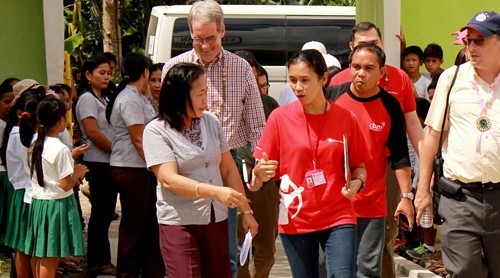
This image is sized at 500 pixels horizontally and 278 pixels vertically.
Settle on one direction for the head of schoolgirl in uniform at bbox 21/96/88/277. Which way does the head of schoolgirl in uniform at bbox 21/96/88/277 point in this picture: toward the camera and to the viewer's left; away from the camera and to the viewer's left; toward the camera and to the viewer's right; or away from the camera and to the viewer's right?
away from the camera and to the viewer's right

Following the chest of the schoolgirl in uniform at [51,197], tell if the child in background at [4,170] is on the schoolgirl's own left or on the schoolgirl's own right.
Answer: on the schoolgirl's own left

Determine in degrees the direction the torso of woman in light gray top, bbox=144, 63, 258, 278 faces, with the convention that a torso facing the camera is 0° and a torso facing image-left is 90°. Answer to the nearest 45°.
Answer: approximately 315°

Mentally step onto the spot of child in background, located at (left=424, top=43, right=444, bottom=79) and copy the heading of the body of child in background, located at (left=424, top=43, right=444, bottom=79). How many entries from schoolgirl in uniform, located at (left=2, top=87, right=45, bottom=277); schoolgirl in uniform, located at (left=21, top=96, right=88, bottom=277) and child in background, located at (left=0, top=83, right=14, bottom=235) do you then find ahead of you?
3

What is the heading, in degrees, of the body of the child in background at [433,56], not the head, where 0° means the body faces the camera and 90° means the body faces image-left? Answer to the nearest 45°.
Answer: approximately 45°
